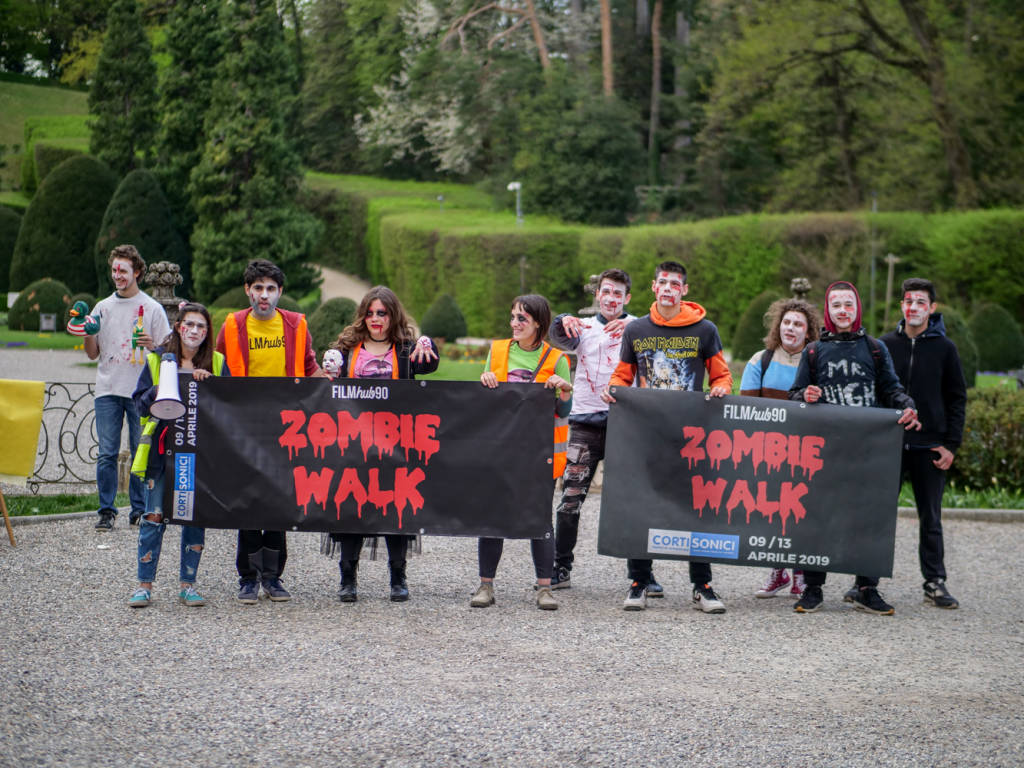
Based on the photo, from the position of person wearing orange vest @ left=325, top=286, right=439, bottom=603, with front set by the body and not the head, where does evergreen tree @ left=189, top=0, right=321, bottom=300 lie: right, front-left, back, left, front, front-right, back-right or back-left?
back

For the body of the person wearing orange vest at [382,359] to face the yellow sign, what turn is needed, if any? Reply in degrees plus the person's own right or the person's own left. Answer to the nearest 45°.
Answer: approximately 135° to the person's own right

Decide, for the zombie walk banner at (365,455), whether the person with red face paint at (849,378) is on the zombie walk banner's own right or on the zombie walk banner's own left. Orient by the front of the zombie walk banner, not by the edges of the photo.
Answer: on the zombie walk banner's own left

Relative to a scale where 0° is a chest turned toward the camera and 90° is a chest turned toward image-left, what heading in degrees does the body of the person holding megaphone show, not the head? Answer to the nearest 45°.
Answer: approximately 0°

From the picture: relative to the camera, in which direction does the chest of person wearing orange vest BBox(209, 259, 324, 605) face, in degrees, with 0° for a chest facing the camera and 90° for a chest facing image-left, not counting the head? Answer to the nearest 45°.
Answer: approximately 0°

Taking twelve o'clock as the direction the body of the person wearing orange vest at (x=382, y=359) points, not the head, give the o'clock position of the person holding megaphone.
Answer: The person holding megaphone is roughly at 3 o'clock from the person wearing orange vest.
